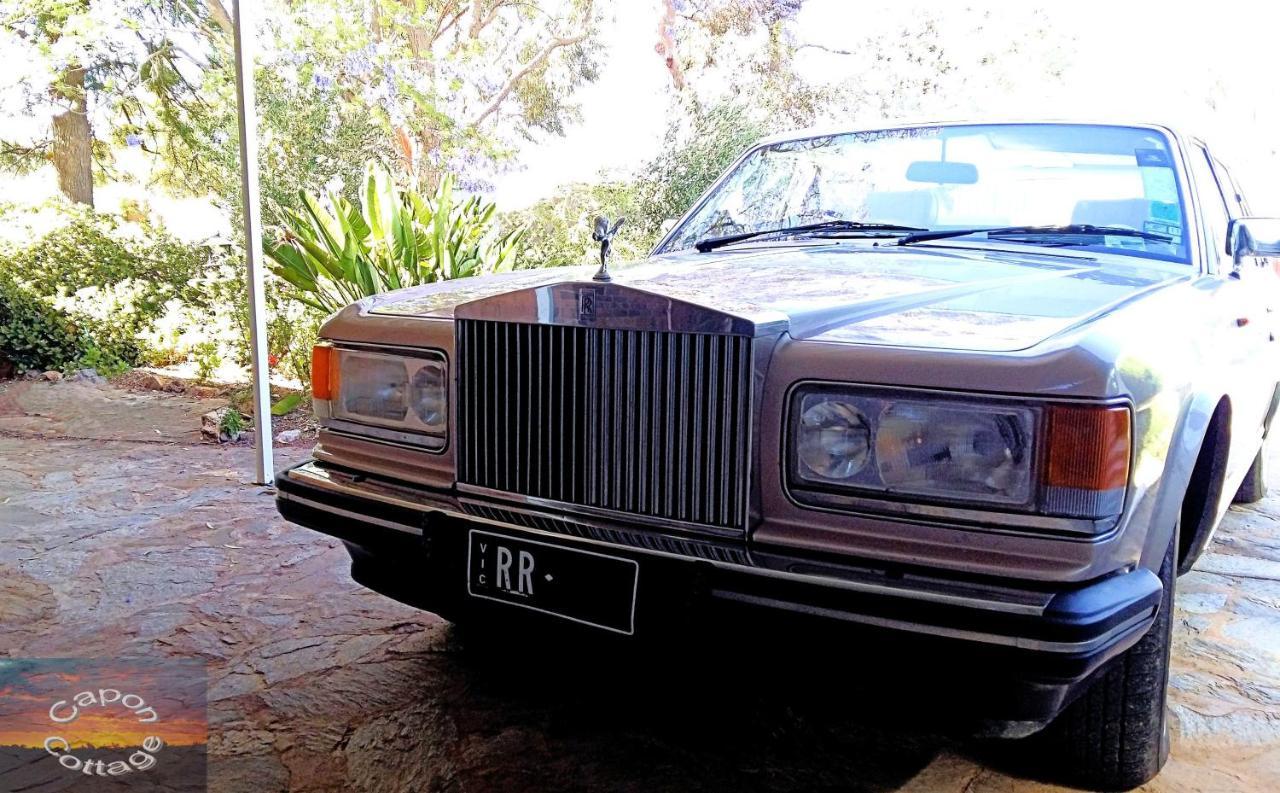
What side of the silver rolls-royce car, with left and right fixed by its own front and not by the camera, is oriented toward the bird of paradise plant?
right

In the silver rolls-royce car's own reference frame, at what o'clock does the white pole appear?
The white pole is roughly at 3 o'clock from the silver rolls-royce car.

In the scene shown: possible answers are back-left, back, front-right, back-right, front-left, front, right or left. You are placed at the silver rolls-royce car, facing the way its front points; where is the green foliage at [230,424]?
right

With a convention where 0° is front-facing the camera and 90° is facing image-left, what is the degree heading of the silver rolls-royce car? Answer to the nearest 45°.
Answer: approximately 45°

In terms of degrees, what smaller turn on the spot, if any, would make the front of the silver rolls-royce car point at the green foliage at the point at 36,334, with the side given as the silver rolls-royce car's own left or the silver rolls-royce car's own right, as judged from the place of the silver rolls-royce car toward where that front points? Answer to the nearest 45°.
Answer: approximately 90° to the silver rolls-royce car's own right

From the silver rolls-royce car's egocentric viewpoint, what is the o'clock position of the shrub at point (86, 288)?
The shrub is roughly at 3 o'clock from the silver rolls-royce car.

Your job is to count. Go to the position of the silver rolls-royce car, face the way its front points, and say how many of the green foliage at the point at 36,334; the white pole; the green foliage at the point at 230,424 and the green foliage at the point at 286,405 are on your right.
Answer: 4

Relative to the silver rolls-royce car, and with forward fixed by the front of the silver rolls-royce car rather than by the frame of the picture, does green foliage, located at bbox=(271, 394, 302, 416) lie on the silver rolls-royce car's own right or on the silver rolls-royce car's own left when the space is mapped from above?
on the silver rolls-royce car's own right

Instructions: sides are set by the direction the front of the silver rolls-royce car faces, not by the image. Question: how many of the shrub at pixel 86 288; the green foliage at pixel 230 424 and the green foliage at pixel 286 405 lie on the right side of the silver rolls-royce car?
3
